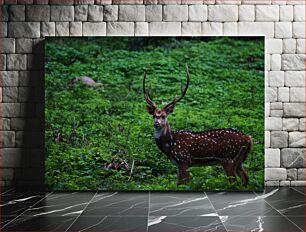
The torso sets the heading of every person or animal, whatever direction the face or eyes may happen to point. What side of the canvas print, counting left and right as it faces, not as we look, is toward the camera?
front
